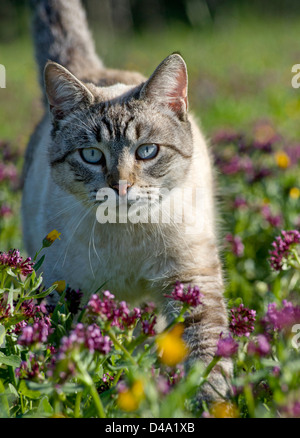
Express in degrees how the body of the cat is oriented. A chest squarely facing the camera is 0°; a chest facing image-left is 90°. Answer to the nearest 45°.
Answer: approximately 0°

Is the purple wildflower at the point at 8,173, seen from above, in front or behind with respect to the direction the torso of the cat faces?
behind

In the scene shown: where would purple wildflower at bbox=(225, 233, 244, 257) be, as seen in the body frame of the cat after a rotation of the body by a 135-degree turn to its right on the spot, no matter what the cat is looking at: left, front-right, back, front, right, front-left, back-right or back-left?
right

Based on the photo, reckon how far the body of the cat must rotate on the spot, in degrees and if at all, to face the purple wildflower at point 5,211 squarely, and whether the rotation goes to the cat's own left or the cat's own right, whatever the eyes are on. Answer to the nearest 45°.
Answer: approximately 135° to the cat's own right

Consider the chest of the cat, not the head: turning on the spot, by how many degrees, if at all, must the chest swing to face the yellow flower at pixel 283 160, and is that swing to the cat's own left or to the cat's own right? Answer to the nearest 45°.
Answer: approximately 135° to the cat's own left

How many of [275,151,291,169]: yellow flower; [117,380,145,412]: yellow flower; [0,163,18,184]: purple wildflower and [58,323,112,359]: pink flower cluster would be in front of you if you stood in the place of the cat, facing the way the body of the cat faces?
2

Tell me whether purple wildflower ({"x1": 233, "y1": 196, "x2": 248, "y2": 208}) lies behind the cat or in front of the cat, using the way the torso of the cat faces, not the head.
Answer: behind
